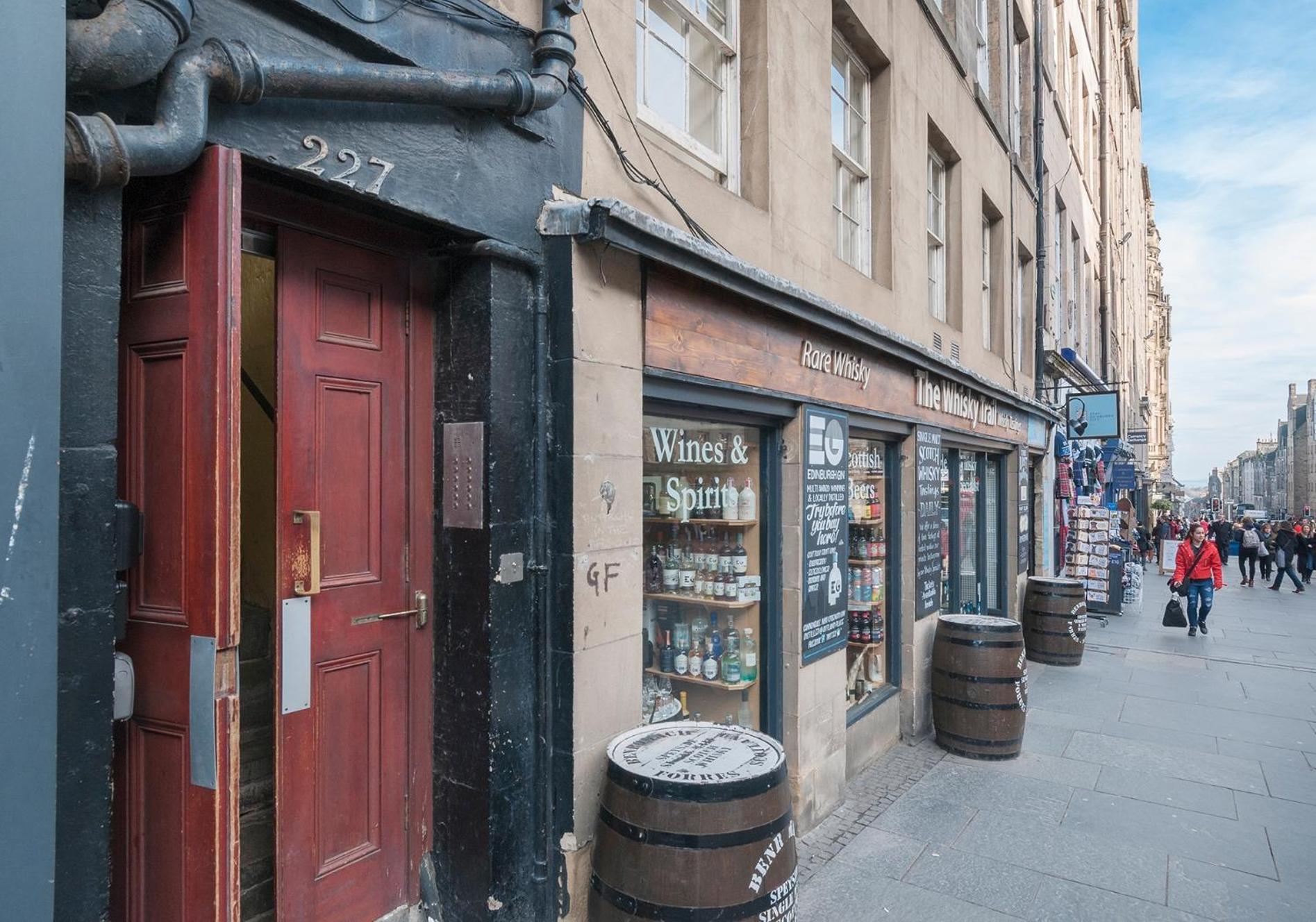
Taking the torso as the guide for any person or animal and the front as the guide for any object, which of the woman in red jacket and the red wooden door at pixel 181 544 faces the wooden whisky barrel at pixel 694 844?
the woman in red jacket

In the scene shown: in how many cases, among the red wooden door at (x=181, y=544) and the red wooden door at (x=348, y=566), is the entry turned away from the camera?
0

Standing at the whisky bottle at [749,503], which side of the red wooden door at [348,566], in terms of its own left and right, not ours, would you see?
left

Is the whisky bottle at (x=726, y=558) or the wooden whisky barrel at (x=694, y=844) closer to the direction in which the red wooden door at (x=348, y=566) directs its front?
the wooden whisky barrel

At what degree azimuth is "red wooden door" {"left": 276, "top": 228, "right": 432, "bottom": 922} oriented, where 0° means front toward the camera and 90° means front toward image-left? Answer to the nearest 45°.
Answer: approximately 315°

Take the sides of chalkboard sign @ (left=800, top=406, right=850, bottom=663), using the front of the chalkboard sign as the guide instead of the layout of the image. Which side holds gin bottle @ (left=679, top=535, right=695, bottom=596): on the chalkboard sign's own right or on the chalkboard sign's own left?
on the chalkboard sign's own right

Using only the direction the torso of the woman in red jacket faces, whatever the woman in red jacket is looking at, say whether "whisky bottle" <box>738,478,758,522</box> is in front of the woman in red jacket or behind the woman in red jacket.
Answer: in front

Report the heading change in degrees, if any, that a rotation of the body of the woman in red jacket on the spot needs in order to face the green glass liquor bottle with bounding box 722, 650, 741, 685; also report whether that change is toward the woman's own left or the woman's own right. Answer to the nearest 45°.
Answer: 0° — they already face it

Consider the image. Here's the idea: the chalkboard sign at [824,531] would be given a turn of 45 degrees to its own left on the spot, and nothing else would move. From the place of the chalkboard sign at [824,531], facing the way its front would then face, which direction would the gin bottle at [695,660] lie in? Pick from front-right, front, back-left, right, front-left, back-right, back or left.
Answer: back-right
